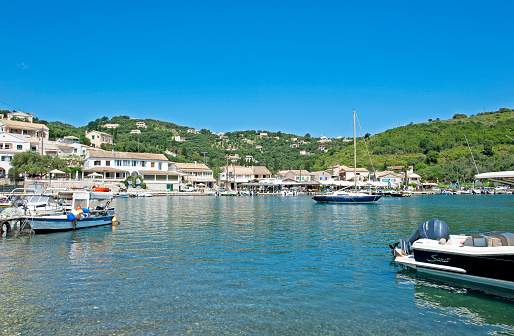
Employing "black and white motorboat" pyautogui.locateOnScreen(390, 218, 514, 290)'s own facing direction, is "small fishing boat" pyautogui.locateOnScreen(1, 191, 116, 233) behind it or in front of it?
behind

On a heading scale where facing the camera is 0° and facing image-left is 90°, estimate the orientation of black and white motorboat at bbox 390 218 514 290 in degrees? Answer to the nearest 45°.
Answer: approximately 315°
